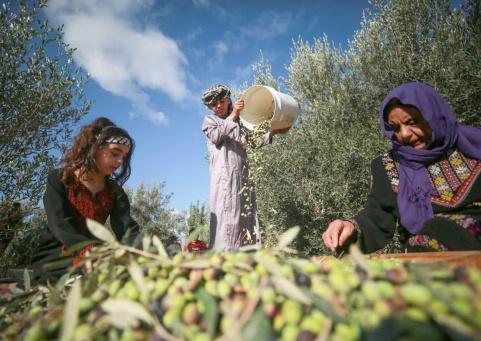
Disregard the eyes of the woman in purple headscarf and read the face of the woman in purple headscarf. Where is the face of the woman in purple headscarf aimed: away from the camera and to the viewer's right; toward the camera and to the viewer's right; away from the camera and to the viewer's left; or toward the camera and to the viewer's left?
toward the camera and to the viewer's left

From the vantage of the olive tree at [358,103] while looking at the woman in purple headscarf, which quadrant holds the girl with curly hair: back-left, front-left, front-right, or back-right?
front-right

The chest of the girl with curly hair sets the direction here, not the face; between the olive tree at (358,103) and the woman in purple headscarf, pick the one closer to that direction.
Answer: the woman in purple headscarf

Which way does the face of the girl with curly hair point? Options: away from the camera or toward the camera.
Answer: toward the camera

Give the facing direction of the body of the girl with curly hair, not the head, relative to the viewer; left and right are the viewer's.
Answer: facing the viewer and to the right of the viewer

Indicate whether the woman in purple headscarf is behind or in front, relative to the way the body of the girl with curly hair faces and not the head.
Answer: in front

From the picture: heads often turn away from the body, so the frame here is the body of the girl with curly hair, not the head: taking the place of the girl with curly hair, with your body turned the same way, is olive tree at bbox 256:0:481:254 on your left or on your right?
on your left
